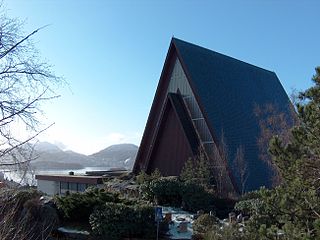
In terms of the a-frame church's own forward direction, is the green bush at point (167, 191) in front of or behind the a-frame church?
in front

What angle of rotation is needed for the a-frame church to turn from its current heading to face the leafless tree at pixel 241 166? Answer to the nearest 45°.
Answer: approximately 90° to its left

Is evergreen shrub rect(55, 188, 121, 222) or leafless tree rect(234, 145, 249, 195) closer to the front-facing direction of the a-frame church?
the evergreen shrub

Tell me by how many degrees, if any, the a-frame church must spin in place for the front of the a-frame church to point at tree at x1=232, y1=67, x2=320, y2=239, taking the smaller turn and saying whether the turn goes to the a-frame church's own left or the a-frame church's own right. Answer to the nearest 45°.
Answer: approximately 45° to the a-frame church's own left

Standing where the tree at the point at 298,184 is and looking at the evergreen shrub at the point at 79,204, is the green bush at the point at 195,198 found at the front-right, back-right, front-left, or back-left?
front-right

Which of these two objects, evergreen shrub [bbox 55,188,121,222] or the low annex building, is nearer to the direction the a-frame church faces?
the evergreen shrub

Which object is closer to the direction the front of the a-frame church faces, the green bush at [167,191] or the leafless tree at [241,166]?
the green bush

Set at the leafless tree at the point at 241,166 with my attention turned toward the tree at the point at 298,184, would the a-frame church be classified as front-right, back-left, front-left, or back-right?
back-right

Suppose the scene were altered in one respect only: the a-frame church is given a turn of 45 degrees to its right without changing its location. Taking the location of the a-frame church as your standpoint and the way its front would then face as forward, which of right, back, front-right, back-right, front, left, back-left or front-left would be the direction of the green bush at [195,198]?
left

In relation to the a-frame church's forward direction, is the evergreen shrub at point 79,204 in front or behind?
in front

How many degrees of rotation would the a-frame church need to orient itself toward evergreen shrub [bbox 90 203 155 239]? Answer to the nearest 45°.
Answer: approximately 45° to its left

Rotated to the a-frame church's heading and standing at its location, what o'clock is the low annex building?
The low annex building is roughly at 2 o'clock from the a-frame church.

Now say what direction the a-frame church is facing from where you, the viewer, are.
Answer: facing the viewer and to the left of the viewer
